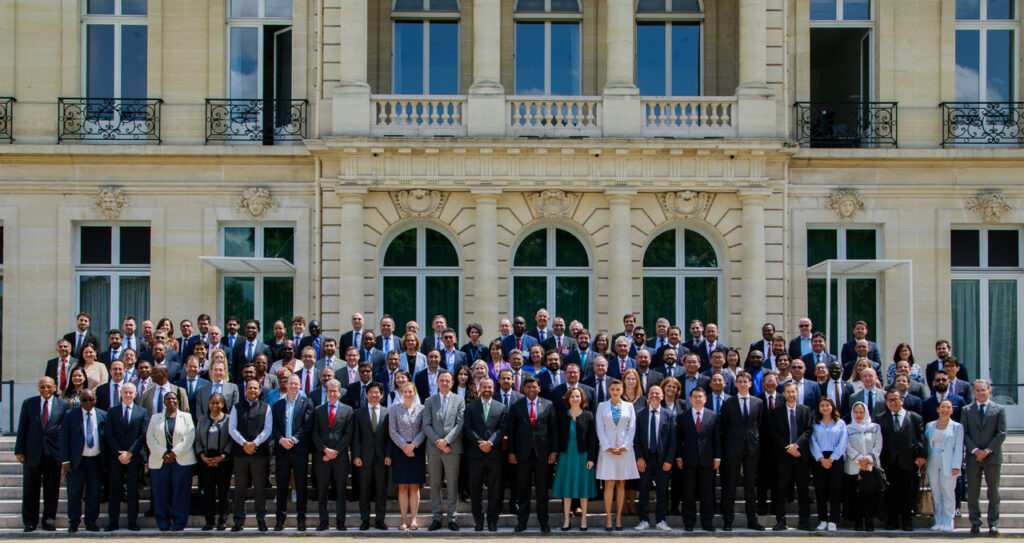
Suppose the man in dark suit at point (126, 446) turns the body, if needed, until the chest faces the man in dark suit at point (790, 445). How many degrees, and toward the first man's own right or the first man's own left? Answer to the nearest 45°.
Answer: approximately 90° to the first man's own left

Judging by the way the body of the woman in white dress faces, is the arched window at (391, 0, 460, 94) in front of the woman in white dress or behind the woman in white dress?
behind

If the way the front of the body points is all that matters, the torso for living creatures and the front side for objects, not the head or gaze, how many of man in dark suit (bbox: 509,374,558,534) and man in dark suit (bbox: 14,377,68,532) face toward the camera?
2

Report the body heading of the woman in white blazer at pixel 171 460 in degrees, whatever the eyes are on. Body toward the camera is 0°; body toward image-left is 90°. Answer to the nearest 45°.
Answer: approximately 0°
